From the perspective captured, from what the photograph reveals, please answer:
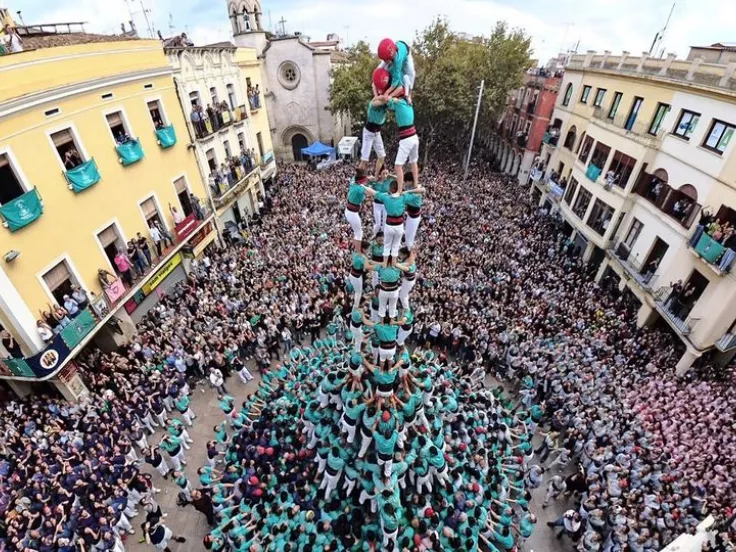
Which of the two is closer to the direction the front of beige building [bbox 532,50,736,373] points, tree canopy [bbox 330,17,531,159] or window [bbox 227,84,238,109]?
the window

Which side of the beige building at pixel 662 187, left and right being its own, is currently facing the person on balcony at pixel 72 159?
front

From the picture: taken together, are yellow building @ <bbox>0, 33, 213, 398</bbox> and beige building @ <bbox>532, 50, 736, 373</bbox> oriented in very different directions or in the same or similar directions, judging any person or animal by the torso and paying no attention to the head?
very different directions

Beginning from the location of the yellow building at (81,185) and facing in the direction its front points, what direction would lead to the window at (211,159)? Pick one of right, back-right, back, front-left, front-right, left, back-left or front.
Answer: left

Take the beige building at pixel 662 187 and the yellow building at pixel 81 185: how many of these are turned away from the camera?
0

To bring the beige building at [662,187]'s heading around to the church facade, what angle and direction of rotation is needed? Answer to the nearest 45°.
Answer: approximately 45° to its right

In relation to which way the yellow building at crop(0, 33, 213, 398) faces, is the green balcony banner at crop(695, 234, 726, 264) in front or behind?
in front

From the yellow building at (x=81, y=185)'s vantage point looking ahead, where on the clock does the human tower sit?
The human tower is roughly at 1 o'clock from the yellow building.

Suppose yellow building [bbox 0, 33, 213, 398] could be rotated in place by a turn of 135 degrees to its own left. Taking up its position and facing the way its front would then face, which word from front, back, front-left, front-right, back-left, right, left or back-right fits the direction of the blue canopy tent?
front-right

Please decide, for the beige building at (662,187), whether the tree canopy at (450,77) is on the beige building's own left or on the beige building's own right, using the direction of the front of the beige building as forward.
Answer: on the beige building's own right

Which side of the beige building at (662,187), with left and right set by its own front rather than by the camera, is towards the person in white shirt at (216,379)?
front

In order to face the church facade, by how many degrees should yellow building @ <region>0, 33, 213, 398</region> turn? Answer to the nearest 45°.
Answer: approximately 90° to its left

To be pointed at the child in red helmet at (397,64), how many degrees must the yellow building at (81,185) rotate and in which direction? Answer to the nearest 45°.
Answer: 0° — it already faces them
